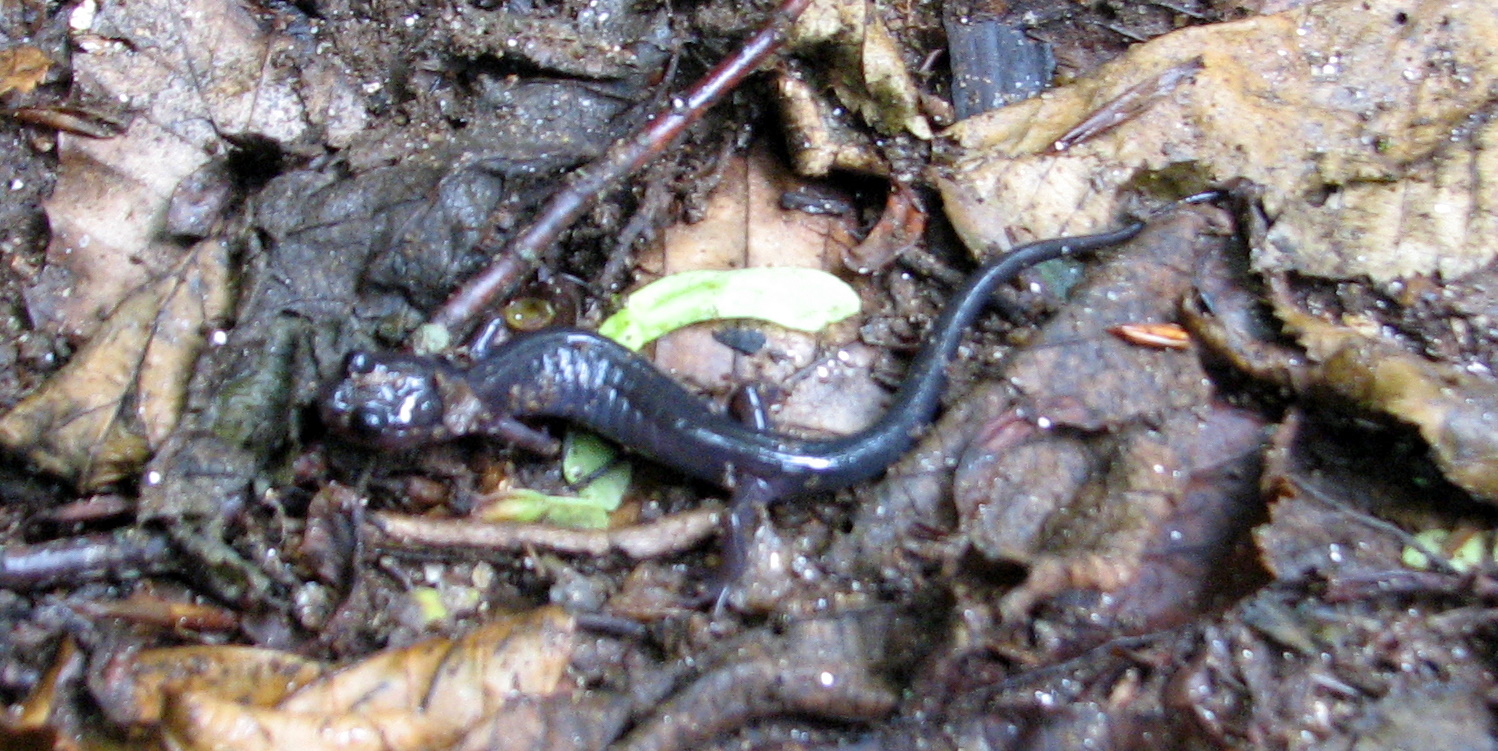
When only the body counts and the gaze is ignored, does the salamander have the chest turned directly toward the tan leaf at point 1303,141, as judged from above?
no

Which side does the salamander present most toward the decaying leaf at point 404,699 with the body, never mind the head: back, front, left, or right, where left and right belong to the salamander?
left

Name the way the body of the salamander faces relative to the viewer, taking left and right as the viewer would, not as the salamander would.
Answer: facing to the left of the viewer

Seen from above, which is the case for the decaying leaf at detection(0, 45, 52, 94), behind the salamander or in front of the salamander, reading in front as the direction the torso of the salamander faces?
in front

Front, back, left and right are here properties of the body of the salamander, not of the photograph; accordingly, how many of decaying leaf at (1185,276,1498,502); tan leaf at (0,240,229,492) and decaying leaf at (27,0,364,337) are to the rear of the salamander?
1

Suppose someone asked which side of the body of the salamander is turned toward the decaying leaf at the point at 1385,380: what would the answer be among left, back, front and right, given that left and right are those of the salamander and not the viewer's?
back

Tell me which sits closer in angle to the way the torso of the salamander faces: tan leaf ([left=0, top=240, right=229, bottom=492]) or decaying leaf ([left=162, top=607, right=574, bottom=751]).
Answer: the tan leaf

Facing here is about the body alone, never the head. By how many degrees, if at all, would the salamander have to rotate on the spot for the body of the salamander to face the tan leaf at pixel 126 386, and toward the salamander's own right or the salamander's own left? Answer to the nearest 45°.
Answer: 0° — it already faces it

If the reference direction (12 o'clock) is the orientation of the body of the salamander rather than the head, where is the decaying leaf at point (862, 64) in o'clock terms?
The decaying leaf is roughly at 4 o'clock from the salamander.

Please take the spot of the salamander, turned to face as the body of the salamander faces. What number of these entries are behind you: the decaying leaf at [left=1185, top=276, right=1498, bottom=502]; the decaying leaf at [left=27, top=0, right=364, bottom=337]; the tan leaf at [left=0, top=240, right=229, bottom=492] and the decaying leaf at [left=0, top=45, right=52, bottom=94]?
1

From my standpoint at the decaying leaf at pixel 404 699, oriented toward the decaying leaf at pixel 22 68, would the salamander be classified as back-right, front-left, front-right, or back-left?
front-right
